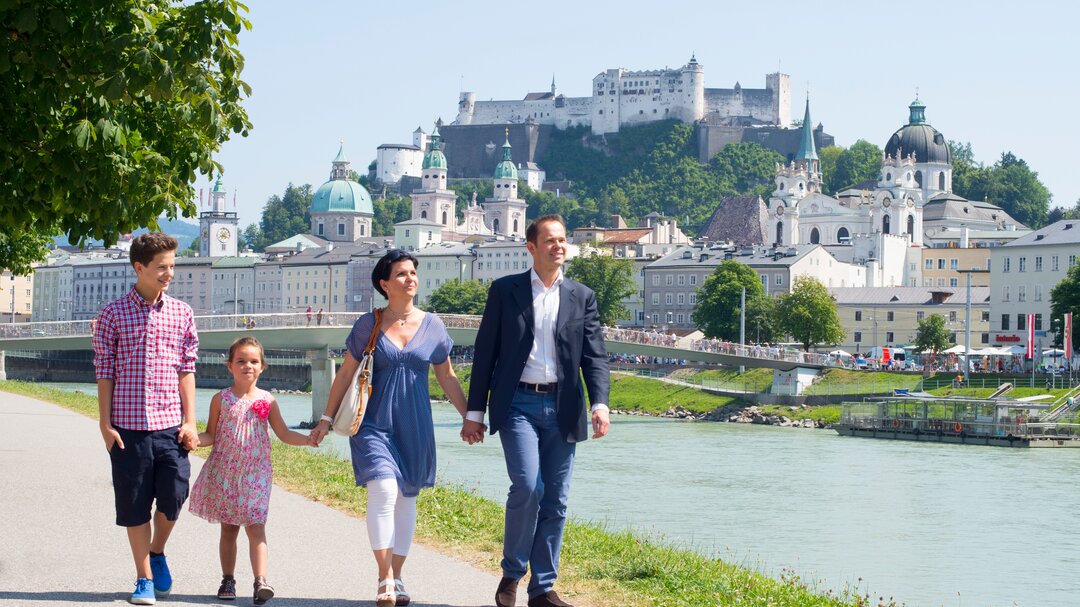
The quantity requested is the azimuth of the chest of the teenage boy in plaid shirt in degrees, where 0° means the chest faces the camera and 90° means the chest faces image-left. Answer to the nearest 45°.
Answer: approximately 0°

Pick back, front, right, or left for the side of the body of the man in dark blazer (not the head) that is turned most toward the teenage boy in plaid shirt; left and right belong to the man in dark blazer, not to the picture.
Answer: right

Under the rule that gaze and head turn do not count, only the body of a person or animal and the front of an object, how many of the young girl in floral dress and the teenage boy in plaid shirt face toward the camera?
2

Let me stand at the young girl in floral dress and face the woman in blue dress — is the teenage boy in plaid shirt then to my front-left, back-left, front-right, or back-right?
back-right

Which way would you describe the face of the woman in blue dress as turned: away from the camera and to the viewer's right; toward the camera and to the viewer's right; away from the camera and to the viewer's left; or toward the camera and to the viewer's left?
toward the camera and to the viewer's right

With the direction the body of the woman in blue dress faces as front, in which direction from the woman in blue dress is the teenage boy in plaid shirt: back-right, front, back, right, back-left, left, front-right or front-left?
right

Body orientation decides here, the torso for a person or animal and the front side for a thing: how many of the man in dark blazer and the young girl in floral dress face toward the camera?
2

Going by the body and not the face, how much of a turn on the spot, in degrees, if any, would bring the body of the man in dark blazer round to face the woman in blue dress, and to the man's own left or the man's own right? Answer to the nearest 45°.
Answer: approximately 90° to the man's own right

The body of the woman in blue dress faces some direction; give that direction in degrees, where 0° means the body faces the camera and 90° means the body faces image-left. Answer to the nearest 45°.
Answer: approximately 0°
